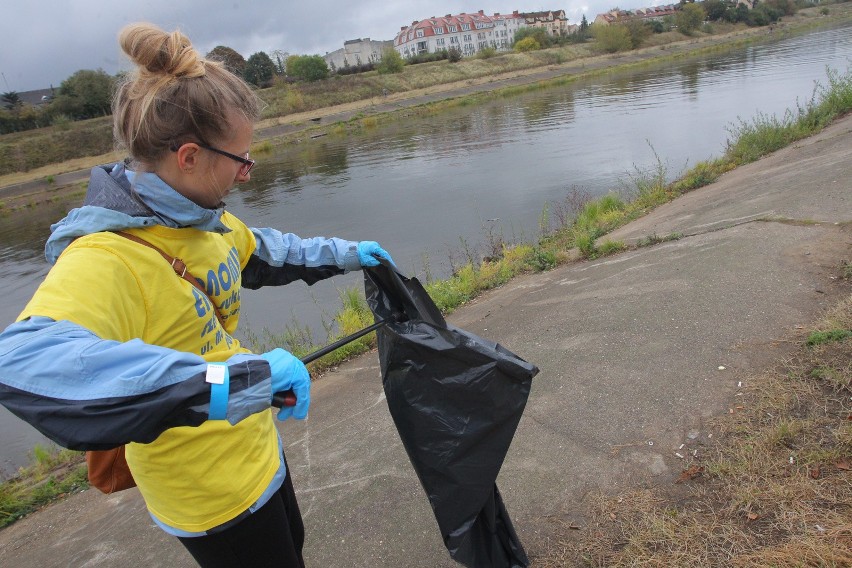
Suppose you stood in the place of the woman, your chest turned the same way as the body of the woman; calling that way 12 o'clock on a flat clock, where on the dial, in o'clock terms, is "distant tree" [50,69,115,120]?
The distant tree is roughly at 9 o'clock from the woman.

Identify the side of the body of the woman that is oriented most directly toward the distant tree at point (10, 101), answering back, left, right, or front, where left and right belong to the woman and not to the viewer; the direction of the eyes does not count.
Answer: left

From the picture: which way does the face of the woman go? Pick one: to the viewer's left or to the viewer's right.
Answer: to the viewer's right

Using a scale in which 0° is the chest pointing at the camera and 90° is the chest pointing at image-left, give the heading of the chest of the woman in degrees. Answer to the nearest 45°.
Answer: approximately 270°
